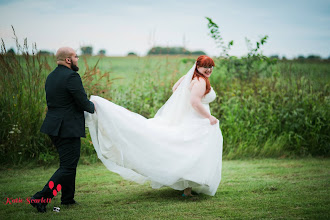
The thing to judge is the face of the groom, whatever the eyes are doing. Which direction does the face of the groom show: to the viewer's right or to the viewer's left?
to the viewer's right

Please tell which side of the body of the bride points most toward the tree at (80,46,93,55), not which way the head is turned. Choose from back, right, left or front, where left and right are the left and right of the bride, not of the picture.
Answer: left

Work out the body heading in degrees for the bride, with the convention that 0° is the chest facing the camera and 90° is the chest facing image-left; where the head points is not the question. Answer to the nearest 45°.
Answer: approximately 270°

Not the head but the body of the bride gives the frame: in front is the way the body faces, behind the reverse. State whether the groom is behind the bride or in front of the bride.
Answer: behind
